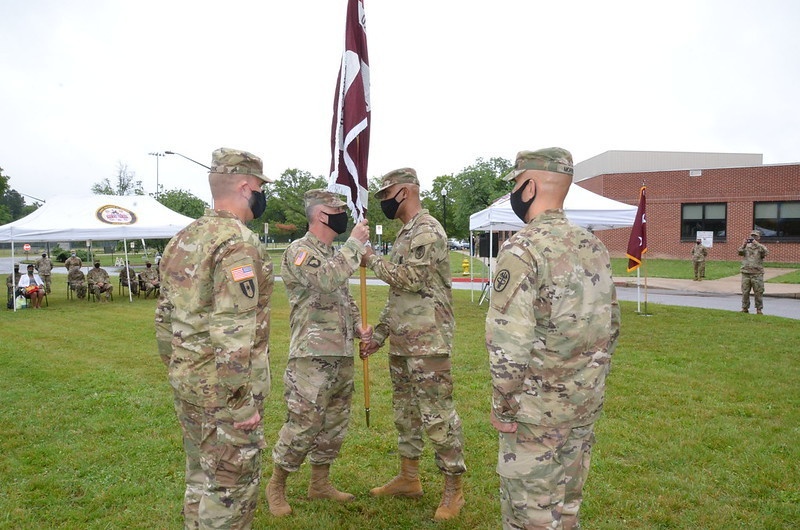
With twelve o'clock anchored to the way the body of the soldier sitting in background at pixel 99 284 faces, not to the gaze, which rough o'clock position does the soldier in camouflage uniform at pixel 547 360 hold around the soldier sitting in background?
The soldier in camouflage uniform is roughly at 12 o'clock from the soldier sitting in background.

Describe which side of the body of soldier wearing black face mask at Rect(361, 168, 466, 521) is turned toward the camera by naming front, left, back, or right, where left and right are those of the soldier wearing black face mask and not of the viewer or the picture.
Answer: left

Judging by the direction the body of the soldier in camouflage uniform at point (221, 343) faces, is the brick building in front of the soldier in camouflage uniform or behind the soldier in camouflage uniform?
in front

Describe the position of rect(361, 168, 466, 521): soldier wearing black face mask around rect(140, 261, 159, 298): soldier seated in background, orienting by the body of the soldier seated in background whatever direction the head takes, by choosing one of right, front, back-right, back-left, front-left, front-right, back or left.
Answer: front

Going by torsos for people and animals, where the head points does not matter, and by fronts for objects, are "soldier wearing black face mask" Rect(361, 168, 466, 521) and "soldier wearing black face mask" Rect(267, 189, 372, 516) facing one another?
yes

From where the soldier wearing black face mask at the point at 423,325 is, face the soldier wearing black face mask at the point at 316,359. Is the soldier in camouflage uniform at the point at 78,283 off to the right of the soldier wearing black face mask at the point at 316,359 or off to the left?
right

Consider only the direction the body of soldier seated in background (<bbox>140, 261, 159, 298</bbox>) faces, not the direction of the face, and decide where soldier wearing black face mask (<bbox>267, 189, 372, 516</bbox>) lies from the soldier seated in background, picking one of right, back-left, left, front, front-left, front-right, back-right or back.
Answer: front

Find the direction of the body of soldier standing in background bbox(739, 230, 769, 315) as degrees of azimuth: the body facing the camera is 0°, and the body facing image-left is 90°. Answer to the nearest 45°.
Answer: approximately 45°

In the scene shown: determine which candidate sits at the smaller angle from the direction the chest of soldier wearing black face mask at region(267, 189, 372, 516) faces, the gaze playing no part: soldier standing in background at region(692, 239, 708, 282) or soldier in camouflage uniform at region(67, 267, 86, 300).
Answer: the soldier standing in background

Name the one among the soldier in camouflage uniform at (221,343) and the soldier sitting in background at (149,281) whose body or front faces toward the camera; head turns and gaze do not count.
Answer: the soldier sitting in background

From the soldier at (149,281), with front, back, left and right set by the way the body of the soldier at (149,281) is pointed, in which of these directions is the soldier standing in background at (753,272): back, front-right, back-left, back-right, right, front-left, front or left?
front-left

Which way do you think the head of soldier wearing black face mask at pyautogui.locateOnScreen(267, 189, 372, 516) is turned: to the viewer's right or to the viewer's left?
to the viewer's right

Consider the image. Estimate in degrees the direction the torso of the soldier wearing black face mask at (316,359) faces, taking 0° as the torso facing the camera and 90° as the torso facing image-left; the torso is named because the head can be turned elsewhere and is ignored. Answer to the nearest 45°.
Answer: approximately 270°

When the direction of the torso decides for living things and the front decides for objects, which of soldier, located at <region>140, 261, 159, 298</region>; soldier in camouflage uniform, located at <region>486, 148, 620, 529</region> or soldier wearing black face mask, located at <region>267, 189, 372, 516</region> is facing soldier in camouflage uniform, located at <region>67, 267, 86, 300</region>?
soldier in camouflage uniform, located at <region>486, 148, 620, 529</region>
